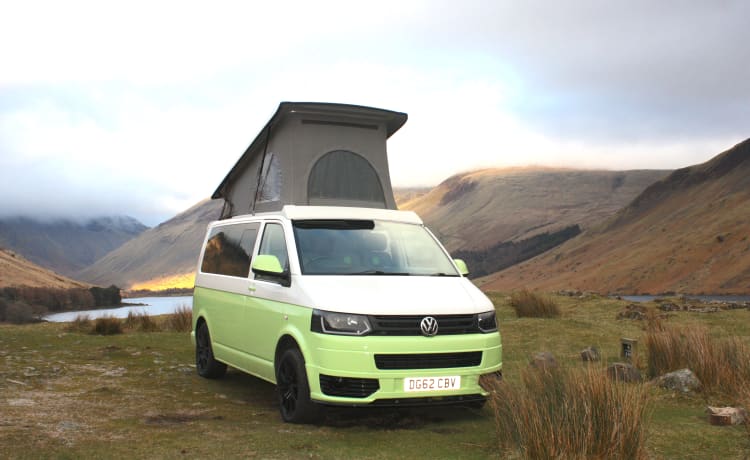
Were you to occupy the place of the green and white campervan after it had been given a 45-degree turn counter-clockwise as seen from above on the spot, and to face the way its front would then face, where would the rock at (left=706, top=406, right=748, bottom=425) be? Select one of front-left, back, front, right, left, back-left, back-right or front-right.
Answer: front

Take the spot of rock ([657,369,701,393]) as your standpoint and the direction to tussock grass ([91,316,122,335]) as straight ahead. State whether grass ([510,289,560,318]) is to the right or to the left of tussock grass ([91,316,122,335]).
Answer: right

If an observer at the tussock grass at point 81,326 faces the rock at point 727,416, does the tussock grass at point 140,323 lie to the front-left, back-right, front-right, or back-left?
front-left

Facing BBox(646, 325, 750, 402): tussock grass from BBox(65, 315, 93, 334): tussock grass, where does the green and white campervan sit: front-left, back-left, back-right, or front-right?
front-right

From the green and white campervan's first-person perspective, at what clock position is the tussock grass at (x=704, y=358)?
The tussock grass is roughly at 10 o'clock from the green and white campervan.

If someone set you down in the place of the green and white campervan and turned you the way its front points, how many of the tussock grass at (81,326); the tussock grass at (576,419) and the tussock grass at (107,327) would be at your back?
2

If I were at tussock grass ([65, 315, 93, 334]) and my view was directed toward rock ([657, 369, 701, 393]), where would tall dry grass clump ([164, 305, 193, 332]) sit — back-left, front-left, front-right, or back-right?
front-left

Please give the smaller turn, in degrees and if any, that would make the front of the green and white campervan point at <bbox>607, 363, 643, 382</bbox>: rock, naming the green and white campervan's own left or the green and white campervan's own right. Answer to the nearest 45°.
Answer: approximately 45° to the green and white campervan's own left

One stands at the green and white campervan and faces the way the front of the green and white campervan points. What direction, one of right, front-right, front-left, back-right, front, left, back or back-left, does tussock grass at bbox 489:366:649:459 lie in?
front

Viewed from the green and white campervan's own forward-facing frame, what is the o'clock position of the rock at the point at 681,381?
The rock is roughly at 10 o'clock from the green and white campervan.

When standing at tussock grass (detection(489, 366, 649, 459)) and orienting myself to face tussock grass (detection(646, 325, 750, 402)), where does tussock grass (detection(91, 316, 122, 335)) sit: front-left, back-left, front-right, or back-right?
front-left

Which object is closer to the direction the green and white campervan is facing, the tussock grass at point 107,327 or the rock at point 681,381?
the rock

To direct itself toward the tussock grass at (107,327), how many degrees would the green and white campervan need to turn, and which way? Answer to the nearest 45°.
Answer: approximately 180°

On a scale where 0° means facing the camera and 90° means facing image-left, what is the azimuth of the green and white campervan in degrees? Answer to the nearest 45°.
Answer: approximately 315°

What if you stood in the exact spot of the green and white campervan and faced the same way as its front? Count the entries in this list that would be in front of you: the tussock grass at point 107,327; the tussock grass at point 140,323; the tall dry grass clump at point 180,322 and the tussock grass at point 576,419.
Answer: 1

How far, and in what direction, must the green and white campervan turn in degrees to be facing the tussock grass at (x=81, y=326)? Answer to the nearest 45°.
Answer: approximately 180°

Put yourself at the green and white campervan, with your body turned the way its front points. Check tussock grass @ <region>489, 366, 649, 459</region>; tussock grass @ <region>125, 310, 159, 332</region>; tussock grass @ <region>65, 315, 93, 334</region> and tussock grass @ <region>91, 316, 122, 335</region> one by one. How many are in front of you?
1
